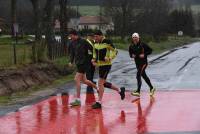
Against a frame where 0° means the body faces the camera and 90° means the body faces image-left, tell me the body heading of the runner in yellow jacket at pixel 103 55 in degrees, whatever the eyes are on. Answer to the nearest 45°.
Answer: approximately 45°

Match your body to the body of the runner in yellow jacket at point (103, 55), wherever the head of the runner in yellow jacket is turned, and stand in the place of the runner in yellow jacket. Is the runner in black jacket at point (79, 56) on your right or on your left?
on your right

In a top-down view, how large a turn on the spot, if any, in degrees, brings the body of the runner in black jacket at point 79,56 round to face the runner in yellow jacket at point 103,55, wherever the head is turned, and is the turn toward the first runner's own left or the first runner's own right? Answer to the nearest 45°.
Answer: approximately 135° to the first runner's own left

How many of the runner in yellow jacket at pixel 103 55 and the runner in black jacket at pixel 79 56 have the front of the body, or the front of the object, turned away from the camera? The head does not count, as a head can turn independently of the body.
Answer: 0

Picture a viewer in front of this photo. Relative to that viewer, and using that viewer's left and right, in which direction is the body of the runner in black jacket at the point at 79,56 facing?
facing to the left of the viewer
